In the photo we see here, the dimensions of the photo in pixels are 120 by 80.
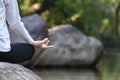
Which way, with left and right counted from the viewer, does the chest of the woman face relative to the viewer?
facing away from the viewer and to the right of the viewer

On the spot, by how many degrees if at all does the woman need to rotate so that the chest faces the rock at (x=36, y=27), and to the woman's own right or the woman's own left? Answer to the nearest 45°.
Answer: approximately 45° to the woman's own left
